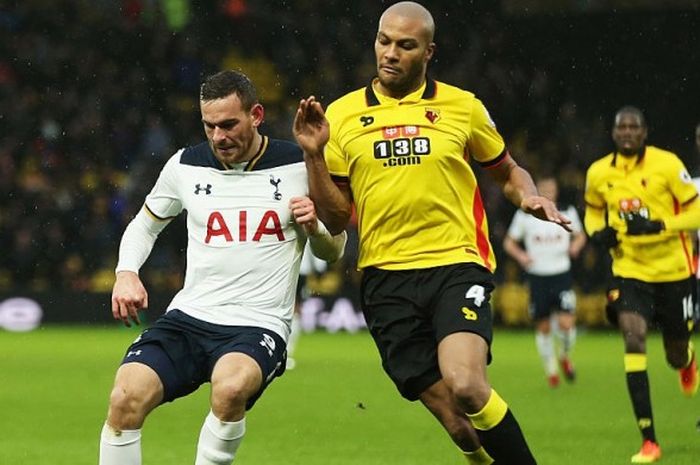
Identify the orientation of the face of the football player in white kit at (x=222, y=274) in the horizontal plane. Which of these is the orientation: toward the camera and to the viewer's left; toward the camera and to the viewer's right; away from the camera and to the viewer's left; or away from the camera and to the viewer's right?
toward the camera and to the viewer's left

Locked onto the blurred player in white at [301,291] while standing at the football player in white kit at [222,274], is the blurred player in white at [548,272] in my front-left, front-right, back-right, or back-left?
front-right

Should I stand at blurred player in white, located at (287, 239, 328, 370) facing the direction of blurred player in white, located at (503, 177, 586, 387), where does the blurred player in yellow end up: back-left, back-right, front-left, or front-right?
front-right

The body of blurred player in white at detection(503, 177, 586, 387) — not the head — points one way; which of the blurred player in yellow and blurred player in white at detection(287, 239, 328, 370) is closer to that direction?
the blurred player in yellow

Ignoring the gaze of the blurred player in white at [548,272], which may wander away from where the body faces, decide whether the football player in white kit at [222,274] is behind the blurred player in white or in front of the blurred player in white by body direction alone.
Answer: in front

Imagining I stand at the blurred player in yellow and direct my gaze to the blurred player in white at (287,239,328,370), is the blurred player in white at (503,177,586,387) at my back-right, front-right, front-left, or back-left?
front-right

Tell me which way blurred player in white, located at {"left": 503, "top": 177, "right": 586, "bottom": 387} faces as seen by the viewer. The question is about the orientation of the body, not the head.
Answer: toward the camera

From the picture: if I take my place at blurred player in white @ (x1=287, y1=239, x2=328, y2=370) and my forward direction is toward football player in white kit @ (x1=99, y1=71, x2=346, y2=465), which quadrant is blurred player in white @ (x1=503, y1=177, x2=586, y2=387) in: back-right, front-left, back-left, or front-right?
front-left

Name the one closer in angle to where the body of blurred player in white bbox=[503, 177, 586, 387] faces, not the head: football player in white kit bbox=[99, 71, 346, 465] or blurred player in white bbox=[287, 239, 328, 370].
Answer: the football player in white kit

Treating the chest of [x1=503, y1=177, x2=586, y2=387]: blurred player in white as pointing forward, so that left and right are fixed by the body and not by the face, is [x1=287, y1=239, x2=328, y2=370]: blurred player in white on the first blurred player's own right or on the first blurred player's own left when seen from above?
on the first blurred player's own right

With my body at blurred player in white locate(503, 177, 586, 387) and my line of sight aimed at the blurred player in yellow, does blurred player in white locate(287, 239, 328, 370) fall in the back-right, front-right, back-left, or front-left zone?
back-right

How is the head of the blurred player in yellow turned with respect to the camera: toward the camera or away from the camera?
toward the camera

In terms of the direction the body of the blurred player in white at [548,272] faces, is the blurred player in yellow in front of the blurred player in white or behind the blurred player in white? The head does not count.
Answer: in front

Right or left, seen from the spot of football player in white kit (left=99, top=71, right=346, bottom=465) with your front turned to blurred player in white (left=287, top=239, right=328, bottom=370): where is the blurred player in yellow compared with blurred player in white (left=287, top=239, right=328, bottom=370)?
right
